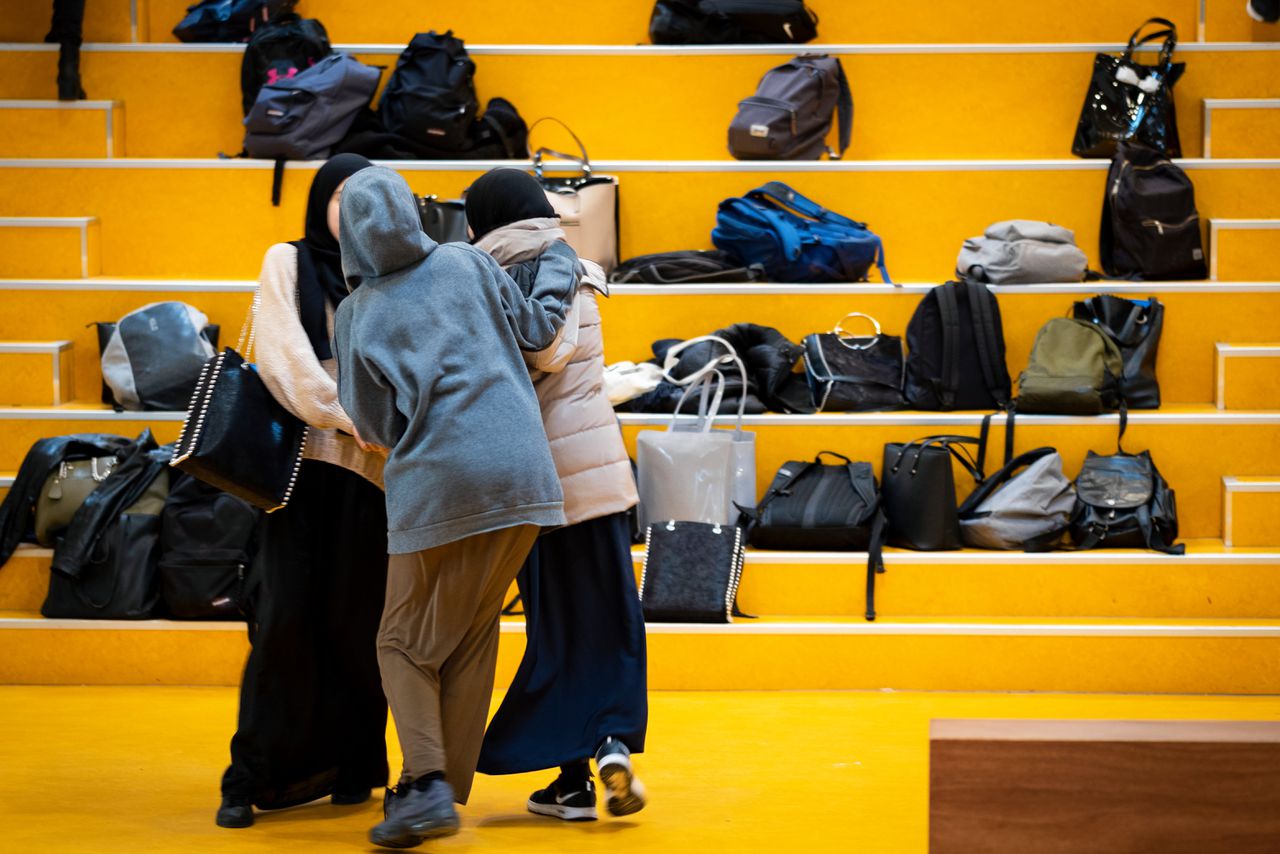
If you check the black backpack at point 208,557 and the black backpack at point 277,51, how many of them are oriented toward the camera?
2

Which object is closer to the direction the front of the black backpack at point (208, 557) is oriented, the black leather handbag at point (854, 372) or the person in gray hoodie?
the person in gray hoodie

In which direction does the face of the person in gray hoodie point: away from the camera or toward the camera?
away from the camera

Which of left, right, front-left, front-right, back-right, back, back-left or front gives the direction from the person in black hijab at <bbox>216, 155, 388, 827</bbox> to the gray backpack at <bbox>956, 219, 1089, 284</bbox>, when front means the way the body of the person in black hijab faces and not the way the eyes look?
left

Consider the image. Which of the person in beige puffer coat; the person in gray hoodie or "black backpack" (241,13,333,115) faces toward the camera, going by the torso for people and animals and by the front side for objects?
the black backpack

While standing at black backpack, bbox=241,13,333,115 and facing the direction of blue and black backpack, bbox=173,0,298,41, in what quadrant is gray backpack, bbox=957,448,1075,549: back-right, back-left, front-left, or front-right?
back-right

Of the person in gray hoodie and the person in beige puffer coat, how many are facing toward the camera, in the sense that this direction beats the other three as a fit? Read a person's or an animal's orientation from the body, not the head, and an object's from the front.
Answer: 0

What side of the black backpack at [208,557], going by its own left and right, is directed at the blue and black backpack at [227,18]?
back

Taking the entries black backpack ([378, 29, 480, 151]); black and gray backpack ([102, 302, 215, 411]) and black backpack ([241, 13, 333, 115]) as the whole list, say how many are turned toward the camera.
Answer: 3

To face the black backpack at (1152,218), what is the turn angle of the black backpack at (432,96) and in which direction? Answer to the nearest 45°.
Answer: approximately 90° to its left
